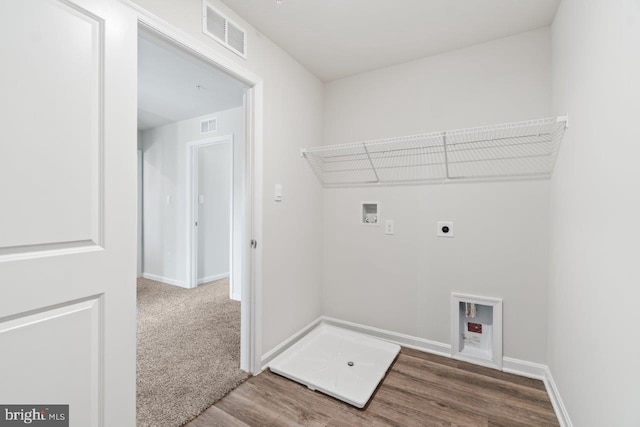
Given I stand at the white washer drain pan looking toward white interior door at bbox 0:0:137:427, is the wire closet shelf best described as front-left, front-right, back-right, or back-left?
back-left

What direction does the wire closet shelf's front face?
toward the camera

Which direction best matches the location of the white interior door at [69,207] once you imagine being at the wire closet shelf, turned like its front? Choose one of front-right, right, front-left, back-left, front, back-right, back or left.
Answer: front-right
